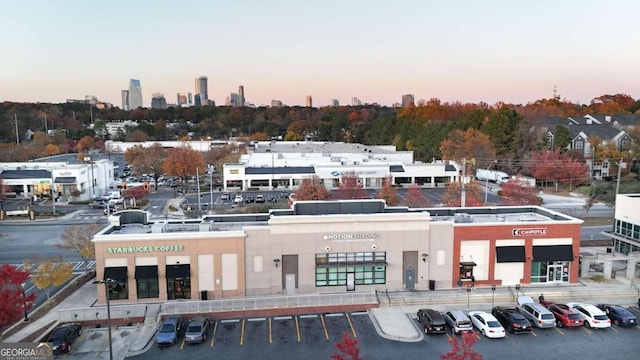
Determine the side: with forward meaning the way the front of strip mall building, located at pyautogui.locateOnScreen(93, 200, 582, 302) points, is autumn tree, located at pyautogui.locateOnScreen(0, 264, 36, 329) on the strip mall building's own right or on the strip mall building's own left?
on the strip mall building's own right

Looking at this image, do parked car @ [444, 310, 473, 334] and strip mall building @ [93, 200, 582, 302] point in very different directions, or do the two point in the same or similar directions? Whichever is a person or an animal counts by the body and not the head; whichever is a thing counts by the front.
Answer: very different directions

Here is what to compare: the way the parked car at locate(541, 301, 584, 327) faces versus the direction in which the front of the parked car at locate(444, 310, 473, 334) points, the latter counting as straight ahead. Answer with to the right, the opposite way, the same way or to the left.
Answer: the same way

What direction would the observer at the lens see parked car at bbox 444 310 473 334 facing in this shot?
facing away from the viewer and to the left of the viewer

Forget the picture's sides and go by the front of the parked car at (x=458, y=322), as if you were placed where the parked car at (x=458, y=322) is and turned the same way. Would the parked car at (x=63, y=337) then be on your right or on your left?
on your left

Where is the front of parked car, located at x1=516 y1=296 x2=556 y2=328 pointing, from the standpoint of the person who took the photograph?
facing away from the viewer and to the left of the viewer

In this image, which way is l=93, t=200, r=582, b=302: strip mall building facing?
toward the camera

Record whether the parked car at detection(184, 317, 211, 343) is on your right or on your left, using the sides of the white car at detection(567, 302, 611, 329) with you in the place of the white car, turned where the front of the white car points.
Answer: on your left

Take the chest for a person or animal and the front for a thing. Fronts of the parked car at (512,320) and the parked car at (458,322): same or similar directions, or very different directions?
same or similar directions

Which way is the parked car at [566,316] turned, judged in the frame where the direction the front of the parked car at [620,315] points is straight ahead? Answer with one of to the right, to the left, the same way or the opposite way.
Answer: the same way

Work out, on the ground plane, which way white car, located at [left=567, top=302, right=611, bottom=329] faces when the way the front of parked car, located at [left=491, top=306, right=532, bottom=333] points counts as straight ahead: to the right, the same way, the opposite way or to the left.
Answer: the same way

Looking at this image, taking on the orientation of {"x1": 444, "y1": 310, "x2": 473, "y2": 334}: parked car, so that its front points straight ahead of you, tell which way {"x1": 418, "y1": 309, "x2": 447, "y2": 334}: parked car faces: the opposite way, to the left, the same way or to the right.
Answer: the same way

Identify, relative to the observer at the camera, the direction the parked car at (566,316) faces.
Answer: facing away from the viewer and to the left of the viewer

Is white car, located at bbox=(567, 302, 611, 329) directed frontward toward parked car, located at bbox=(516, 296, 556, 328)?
no

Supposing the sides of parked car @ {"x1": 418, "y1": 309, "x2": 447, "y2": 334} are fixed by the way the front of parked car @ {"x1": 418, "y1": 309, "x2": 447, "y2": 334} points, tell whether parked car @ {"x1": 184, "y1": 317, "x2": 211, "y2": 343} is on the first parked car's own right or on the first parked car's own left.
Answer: on the first parked car's own left

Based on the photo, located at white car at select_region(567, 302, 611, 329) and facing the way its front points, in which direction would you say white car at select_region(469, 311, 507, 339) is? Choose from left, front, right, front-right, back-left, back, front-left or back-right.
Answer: left

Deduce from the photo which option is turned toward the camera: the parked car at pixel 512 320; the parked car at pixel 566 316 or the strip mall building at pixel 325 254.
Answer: the strip mall building

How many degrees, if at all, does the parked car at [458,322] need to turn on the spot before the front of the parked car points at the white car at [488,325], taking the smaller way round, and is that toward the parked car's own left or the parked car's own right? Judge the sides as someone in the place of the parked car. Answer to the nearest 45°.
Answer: approximately 135° to the parked car's own right
